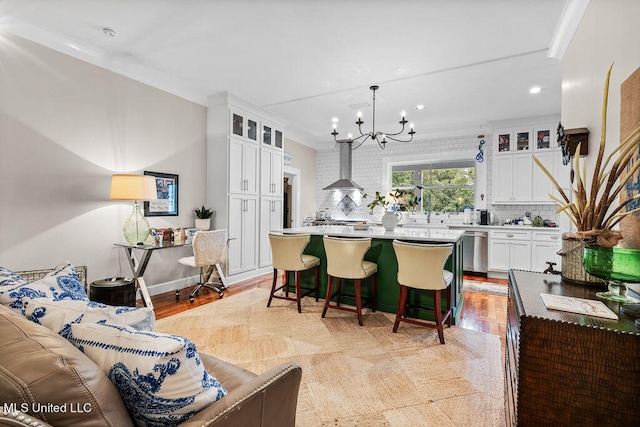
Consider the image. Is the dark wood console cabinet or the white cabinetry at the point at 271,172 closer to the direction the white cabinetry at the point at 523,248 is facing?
the dark wood console cabinet

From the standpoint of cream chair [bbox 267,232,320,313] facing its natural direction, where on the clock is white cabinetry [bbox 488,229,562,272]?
The white cabinetry is roughly at 1 o'clock from the cream chair.

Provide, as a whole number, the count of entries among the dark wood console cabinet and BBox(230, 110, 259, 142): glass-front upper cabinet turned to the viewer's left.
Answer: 1

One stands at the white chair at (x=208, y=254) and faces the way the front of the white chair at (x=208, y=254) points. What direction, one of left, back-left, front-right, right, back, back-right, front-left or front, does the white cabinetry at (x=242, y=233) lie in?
right

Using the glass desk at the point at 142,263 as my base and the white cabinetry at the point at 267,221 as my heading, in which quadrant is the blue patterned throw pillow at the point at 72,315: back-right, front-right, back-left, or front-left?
back-right

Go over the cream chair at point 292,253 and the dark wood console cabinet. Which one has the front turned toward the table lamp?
the dark wood console cabinet

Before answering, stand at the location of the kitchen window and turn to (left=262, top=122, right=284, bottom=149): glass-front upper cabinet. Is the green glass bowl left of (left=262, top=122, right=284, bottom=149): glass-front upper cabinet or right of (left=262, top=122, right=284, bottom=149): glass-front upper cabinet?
left

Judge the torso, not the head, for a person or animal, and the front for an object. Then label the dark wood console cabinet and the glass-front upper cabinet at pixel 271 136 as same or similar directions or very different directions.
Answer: very different directions

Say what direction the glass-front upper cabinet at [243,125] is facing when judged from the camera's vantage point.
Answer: facing the viewer and to the right of the viewer

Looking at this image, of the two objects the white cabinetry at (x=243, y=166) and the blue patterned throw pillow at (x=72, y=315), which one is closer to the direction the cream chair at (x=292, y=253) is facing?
the white cabinetry

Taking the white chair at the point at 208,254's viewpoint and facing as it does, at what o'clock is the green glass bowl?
The green glass bowl is roughly at 7 o'clock from the white chair.

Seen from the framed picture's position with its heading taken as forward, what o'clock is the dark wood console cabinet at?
The dark wood console cabinet is roughly at 1 o'clock from the framed picture.
